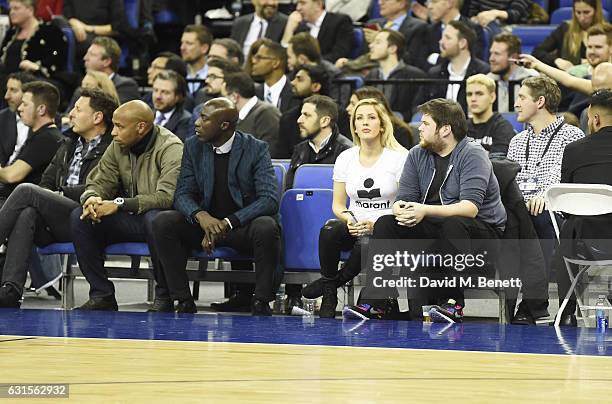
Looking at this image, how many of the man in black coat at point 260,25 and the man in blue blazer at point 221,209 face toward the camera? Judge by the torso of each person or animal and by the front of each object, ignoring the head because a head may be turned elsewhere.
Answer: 2

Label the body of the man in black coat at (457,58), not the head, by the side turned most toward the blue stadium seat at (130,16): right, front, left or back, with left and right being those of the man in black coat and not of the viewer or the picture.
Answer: right

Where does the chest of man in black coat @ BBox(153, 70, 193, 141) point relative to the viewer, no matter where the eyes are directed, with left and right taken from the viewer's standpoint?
facing the viewer and to the left of the viewer

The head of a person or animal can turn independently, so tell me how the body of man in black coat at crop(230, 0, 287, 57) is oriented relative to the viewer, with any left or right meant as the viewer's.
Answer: facing the viewer

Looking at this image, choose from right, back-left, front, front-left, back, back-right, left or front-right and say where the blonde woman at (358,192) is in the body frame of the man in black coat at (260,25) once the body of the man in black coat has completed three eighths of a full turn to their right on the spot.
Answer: back-left

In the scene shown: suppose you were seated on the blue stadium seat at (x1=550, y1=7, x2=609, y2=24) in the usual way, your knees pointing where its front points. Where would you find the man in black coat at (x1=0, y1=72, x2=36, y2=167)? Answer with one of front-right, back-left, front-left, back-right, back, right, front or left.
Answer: front-right

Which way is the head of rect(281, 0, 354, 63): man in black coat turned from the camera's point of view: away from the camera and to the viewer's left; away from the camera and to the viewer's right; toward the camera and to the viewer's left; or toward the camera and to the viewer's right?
toward the camera and to the viewer's left

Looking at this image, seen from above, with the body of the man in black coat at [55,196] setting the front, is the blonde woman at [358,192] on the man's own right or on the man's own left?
on the man's own left

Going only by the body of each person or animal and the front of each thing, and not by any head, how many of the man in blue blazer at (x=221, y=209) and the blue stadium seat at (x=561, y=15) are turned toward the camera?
2

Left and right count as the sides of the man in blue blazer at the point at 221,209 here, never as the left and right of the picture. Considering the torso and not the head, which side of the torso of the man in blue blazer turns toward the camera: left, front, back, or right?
front

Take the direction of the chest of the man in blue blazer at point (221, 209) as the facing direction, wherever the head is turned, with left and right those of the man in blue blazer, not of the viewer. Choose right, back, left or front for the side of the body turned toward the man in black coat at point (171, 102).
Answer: back

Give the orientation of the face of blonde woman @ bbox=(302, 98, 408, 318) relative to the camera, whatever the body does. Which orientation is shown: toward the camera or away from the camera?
toward the camera

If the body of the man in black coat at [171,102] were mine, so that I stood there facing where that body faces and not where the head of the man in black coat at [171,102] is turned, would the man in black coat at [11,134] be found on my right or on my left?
on my right
